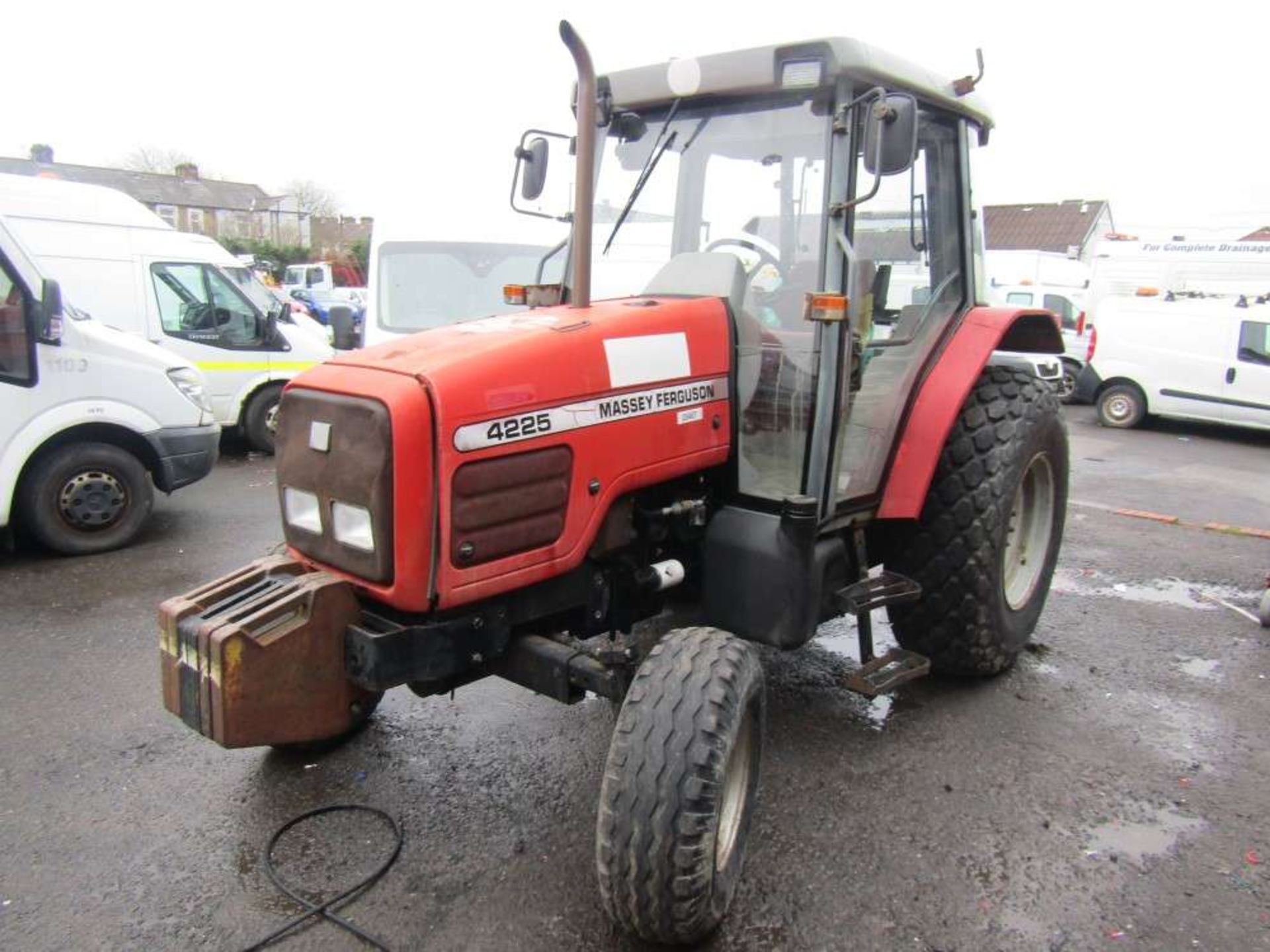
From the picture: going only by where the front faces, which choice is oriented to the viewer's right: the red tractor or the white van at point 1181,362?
the white van

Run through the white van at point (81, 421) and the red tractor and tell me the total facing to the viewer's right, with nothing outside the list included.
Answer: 1

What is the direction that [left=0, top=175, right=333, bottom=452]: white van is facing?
to the viewer's right

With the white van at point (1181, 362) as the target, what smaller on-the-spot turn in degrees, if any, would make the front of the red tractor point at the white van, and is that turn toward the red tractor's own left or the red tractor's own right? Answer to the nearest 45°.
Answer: approximately 180°

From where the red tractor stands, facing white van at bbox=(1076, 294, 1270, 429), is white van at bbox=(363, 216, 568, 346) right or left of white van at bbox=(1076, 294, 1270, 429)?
left

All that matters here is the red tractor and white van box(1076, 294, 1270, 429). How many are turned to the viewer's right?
1

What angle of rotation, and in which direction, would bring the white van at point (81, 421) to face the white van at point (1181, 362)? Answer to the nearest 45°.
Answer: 0° — it already faces it

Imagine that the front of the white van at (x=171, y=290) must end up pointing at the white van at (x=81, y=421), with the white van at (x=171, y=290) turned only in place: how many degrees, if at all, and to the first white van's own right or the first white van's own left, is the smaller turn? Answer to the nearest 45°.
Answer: approximately 90° to the first white van's own right

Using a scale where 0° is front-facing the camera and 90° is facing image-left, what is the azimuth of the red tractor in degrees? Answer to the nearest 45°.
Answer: approximately 45°

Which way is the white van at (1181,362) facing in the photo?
to the viewer's right

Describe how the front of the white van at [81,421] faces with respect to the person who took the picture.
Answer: facing to the right of the viewer
